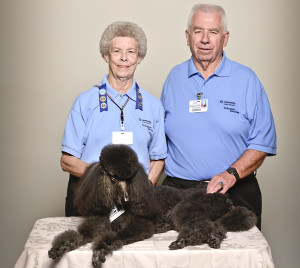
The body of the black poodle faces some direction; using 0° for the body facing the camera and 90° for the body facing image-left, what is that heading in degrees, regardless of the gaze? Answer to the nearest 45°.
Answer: approximately 45°

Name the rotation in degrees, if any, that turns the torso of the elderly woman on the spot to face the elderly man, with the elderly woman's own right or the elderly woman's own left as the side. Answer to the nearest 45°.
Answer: approximately 90° to the elderly woman's own left

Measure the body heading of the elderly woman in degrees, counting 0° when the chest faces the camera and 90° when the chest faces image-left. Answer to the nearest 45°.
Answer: approximately 0°

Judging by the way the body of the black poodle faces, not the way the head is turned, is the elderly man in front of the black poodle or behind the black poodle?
behind
